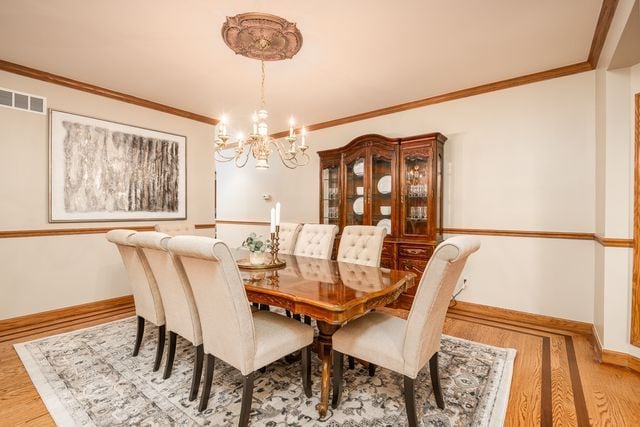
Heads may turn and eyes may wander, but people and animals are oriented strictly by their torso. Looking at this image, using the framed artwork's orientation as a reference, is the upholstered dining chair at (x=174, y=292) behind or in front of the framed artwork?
in front

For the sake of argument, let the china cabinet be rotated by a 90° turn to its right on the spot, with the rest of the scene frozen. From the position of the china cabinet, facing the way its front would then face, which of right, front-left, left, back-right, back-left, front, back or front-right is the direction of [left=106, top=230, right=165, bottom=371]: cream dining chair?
left

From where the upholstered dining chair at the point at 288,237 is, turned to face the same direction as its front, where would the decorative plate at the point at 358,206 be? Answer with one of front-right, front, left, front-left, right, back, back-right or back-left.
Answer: back

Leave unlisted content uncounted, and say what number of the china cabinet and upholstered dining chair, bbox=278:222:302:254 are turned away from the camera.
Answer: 0

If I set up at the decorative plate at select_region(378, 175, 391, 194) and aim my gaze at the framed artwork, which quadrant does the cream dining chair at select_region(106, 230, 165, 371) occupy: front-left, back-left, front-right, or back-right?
front-left

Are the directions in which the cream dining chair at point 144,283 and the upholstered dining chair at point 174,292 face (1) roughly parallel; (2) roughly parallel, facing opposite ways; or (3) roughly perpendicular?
roughly parallel

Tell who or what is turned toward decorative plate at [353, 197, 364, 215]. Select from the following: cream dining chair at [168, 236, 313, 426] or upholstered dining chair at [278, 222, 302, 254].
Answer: the cream dining chair

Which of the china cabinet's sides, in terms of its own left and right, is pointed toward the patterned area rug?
front

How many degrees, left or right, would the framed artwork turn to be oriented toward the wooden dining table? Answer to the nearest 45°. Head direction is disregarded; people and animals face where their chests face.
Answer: approximately 45° to its right

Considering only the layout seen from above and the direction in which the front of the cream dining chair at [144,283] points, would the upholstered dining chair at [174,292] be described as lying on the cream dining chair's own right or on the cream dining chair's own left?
on the cream dining chair's own right

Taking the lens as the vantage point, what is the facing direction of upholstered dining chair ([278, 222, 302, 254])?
facing the viewer and to the left of the viewer

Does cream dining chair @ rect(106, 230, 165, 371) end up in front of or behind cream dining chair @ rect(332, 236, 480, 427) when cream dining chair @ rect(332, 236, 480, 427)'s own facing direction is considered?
in front

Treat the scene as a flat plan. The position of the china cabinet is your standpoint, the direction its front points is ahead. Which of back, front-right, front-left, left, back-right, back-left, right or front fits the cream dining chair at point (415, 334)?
front-left
